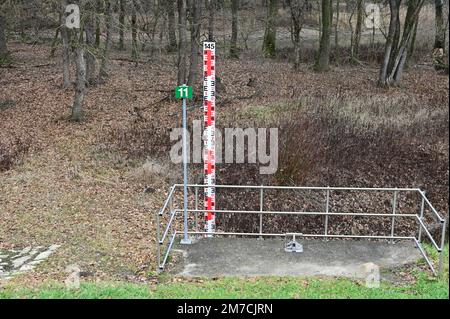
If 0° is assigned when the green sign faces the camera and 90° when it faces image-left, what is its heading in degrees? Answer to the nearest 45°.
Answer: approximately 0°

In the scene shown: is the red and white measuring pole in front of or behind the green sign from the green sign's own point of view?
behind
